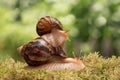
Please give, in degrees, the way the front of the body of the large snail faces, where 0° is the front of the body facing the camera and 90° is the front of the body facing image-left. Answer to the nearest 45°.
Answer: approximately 270°
